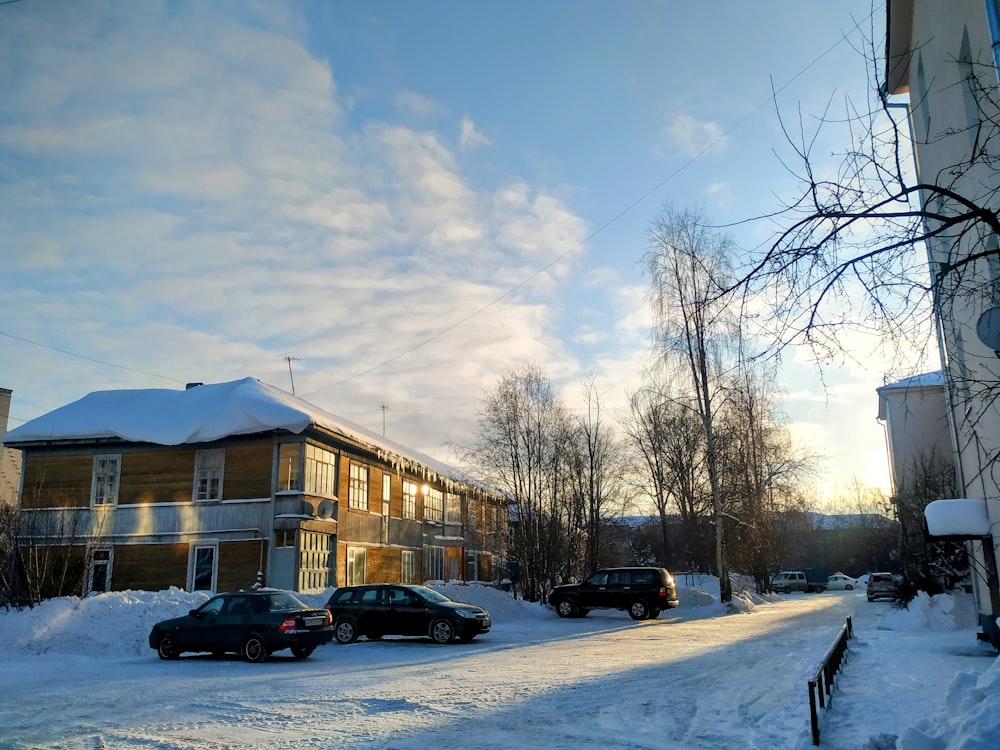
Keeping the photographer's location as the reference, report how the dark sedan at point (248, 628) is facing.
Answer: facing away from the viewer and to the left of the viewer

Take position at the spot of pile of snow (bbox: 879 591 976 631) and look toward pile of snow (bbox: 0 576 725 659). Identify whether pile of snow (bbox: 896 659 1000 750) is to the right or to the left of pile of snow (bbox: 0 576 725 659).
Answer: left

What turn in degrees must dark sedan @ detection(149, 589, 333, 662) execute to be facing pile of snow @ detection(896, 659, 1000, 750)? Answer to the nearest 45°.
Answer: approximately 135° to its left
